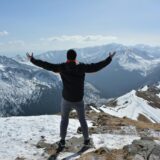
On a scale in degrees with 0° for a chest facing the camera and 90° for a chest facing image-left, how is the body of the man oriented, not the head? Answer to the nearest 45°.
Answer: approximately 180°

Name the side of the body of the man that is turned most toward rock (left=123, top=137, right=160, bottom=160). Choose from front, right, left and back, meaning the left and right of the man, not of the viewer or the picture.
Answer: right
